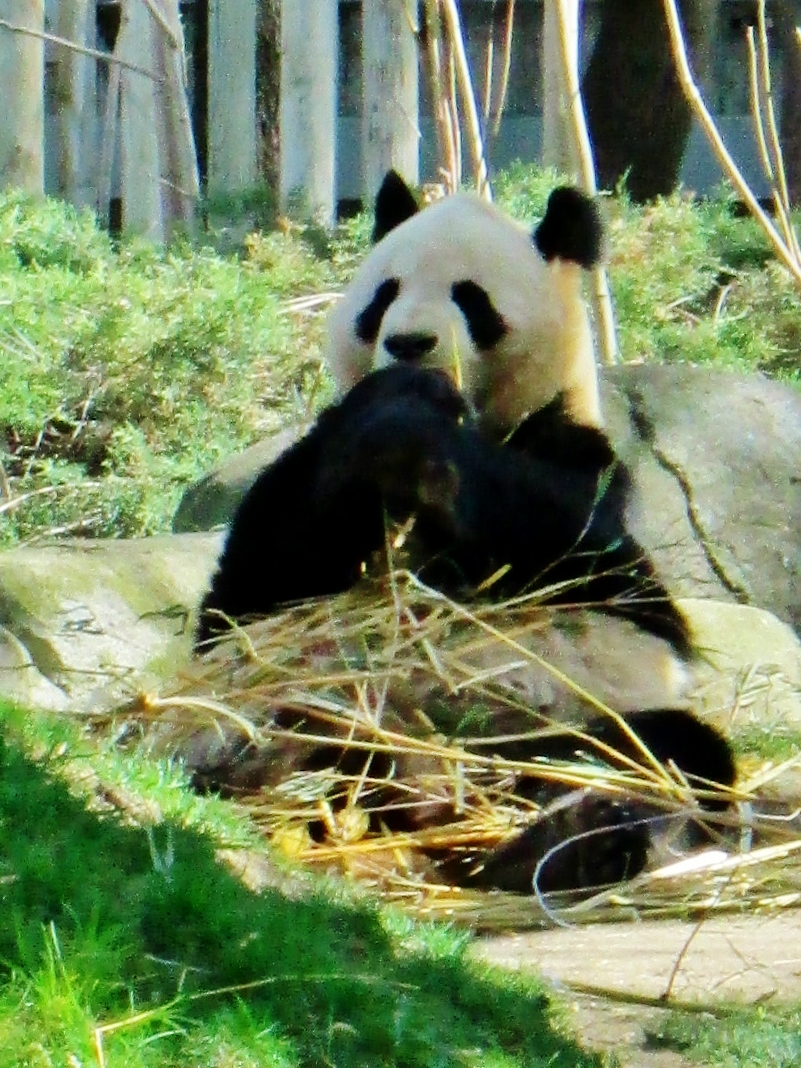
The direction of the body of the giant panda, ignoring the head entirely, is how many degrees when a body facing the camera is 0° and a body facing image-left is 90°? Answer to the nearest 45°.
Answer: approximately 45°

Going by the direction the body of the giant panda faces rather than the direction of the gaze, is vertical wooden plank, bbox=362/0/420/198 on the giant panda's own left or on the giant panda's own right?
on the giant panda's own right

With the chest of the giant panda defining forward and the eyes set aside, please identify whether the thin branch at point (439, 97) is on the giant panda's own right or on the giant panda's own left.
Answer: on the giant panda's own right

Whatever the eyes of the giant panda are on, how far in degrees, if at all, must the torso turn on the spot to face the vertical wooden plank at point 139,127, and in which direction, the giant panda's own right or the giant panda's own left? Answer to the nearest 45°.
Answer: approximately 135° to the giant panda's own right

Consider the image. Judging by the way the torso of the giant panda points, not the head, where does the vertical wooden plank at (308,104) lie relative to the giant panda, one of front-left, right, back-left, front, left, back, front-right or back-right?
back-right

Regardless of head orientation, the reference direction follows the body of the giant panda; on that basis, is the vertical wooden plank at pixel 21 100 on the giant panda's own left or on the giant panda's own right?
on the giant panda's own right
